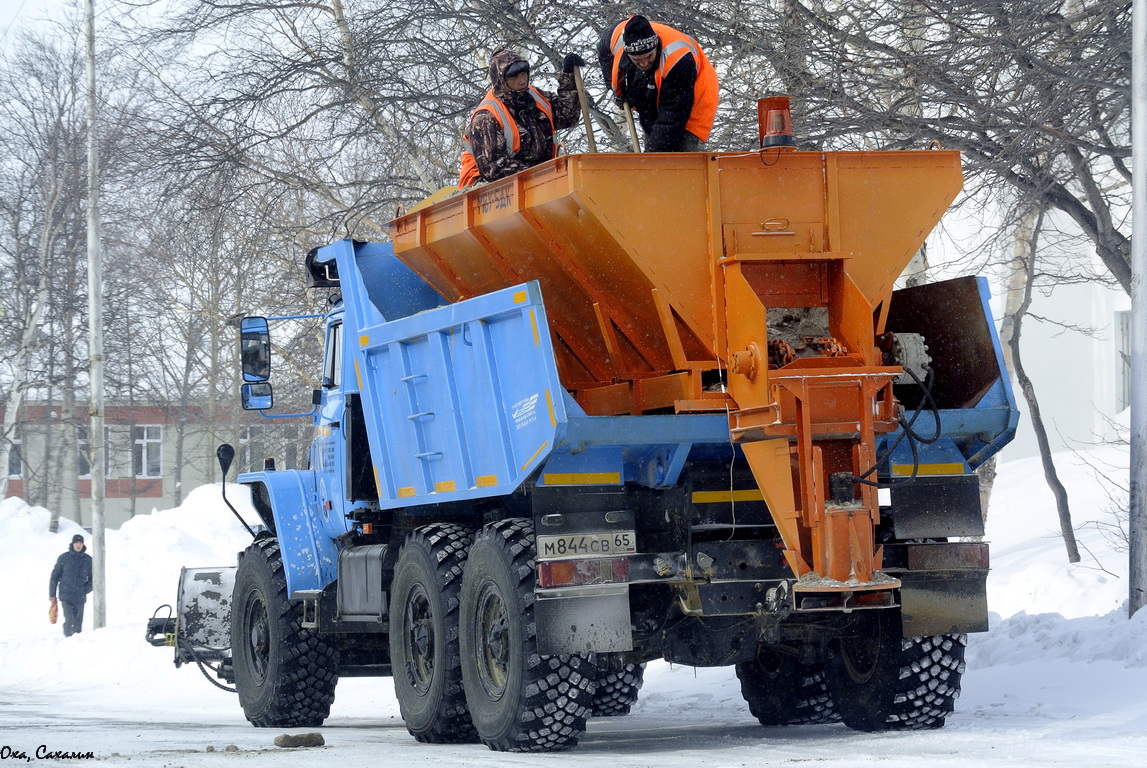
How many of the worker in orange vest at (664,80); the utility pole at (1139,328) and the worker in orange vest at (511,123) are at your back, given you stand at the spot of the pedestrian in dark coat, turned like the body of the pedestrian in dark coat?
0

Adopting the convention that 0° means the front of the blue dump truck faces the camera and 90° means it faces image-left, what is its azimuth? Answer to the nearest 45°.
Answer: approximately 135°

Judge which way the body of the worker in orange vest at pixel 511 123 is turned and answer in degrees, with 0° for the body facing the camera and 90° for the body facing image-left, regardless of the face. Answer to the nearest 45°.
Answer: approximately 315°

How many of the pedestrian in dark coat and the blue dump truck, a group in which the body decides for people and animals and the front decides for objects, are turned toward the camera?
1

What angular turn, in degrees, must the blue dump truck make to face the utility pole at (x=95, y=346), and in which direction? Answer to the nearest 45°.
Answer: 0° — it already faces it

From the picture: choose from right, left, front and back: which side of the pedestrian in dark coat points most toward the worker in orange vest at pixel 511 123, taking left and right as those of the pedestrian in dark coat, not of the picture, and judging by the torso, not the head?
front

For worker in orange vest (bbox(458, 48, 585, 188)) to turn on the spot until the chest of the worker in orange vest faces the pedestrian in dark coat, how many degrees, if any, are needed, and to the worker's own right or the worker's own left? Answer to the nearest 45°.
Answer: approximately 180°

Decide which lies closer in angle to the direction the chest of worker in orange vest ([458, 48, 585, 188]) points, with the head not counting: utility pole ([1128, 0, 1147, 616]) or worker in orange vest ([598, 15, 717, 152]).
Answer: the worker in orange vest

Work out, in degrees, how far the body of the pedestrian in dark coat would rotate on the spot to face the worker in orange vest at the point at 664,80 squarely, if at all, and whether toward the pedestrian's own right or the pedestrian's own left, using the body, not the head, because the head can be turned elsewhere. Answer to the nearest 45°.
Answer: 0° — they already face them

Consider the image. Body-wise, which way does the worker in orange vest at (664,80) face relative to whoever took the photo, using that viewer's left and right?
facing the viewer and to the left of the viewer

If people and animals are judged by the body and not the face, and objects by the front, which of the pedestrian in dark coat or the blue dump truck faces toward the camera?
the pedestrian in dark coat

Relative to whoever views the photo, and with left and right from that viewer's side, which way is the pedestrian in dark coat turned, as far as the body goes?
facing the viewer

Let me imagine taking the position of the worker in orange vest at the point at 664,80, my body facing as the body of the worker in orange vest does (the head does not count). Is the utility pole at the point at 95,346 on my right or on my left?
on my right
